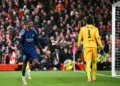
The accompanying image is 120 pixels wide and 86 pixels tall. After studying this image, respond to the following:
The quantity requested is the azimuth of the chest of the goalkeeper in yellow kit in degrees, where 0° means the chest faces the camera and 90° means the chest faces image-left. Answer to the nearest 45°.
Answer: approximately 180°
